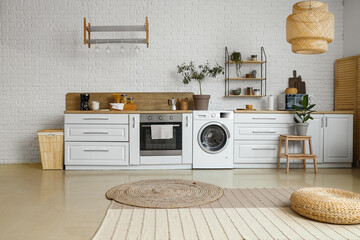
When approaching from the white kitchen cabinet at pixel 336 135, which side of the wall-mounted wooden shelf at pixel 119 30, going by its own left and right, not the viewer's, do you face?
left

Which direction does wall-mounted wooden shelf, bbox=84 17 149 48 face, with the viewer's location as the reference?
facing the viewer

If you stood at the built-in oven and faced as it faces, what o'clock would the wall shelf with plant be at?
The wall shelf with plant is roughly at 8 o'clock from the built-in oven.

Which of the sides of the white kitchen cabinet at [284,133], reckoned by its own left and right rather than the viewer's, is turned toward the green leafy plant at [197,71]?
right

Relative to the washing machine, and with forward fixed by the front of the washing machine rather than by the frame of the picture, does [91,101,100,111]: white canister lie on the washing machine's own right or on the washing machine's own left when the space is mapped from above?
on the washing machine's own right

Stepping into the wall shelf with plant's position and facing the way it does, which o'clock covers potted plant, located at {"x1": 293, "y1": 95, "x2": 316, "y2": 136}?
The potted plant is roughly at 10 o'clock from the wall shelf with plant.

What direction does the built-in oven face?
toward the camera

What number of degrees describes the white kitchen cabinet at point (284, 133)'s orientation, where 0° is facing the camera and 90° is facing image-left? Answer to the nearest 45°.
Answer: approximately 0°

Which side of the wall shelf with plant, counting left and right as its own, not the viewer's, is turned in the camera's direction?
front

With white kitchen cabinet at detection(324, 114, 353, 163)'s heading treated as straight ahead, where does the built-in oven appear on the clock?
The built-in oven is roughly at 2 o'clock from the white kitchen cabinet.

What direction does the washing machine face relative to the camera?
toward the camera

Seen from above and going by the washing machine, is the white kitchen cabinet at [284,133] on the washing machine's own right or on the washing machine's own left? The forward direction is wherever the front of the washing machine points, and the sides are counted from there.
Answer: on the washing machine's own left

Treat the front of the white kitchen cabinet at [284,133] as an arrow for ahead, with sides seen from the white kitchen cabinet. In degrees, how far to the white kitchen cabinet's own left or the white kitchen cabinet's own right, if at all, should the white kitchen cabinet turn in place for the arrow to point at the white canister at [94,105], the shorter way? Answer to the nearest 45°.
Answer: approximately 90° to the white kitchen cabinet's own right

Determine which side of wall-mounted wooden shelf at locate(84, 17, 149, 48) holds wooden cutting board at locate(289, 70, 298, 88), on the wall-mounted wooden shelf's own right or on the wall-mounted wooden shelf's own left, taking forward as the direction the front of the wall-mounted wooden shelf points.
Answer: on the wall-mounted wooden shelf's own left
